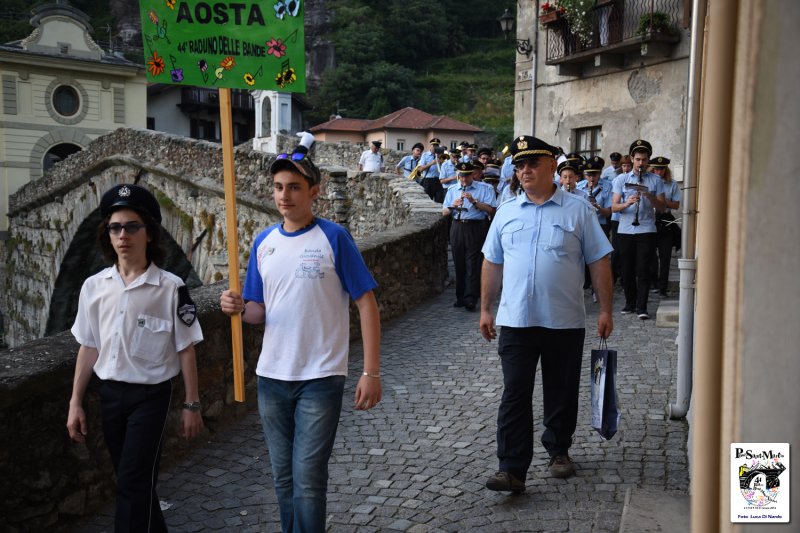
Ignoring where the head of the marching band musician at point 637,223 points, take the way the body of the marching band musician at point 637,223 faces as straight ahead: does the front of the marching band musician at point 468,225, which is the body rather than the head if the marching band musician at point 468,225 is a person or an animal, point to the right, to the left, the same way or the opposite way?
the same way

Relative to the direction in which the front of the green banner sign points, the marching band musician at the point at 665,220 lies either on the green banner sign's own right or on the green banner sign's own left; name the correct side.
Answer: on the green banner sign's own left

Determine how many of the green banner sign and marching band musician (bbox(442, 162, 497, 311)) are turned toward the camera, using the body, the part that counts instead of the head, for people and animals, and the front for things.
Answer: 2

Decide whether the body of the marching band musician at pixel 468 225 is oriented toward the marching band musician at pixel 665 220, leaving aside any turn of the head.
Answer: no

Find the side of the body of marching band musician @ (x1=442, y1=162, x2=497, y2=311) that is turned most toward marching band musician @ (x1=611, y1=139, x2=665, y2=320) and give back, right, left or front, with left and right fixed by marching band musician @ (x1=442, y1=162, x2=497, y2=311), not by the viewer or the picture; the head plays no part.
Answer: left

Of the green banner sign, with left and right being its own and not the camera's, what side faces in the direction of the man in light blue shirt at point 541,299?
left

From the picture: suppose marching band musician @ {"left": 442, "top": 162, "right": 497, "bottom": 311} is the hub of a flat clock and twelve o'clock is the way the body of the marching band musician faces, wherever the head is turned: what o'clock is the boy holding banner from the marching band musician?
The boy holding banner is roughly at 12 o'clock from the marching band musician.

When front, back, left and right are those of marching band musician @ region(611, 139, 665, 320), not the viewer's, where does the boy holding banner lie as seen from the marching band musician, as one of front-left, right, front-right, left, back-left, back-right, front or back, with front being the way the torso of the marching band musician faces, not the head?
front

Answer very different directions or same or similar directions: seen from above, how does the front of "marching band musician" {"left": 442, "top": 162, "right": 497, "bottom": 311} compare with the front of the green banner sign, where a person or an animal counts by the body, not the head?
same or similar directions

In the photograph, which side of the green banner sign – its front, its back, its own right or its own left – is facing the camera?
front

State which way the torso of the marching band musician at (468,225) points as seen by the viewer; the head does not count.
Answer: toward the camera

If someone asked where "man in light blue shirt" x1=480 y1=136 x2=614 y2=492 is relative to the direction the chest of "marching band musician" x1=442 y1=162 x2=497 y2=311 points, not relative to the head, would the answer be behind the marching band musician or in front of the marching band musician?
in front

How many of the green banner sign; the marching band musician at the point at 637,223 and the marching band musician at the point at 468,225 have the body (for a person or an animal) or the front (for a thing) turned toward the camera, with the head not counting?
3

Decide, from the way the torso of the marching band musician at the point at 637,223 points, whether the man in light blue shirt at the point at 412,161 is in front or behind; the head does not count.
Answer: behind

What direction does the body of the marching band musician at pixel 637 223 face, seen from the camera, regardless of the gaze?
toward the camera

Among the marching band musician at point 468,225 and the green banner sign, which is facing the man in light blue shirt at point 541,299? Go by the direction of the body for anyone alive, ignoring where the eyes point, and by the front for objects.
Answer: the marching band musician

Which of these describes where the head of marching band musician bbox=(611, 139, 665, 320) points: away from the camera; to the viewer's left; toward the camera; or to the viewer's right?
toward the camera

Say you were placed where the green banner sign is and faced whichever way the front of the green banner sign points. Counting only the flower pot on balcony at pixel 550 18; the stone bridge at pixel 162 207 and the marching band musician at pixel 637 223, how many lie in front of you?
0

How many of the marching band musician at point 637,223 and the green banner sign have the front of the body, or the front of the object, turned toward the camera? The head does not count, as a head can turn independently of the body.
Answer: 2

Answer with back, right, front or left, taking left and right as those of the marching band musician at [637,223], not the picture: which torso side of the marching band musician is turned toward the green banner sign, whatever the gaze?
front
